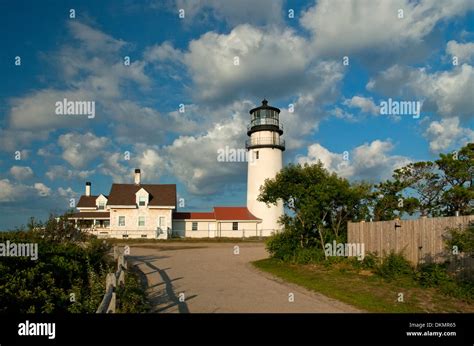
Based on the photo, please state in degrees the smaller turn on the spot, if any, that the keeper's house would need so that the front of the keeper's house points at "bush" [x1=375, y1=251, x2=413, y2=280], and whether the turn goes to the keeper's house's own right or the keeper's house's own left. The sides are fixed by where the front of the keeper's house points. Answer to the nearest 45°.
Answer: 0° — it already faces it

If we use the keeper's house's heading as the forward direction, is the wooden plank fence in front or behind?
in front

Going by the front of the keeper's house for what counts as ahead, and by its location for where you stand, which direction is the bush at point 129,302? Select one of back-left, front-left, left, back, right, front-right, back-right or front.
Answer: front

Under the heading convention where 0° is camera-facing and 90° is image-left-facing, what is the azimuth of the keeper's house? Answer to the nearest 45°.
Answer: approximately 0°

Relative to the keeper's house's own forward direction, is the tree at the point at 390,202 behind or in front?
in front

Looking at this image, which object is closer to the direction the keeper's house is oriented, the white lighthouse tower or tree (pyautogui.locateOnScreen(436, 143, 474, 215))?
the tree

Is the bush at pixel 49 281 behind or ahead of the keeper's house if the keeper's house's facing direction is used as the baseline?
ahead
